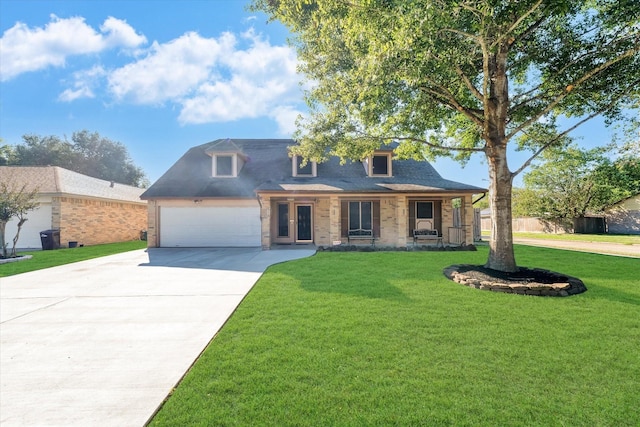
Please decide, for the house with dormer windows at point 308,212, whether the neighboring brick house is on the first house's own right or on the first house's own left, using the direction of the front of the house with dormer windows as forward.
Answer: on the first house's own right

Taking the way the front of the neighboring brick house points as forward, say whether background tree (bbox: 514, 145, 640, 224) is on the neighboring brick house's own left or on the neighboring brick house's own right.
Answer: on the neighboring brick house's own left

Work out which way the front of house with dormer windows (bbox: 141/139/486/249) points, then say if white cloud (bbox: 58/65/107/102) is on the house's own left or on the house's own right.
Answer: on the house's own right

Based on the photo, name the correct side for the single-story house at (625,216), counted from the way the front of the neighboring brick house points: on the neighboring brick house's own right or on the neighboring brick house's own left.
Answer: on the neighboring brick house's own left

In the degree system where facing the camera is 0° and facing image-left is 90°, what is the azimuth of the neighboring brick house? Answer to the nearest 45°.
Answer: approximately 45°

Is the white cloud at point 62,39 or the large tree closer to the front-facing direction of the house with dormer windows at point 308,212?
the large tree

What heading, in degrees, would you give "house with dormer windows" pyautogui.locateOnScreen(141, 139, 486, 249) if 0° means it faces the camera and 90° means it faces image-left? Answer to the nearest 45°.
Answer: approximately 0°
